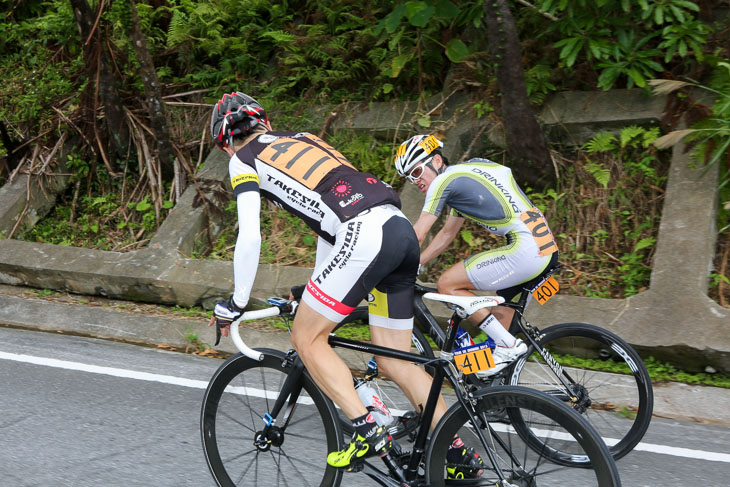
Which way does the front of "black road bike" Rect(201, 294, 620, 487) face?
to the viewer's left

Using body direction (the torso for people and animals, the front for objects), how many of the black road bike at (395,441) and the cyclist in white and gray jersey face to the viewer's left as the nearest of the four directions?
2

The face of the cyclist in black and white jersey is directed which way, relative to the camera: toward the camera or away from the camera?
away from the camera

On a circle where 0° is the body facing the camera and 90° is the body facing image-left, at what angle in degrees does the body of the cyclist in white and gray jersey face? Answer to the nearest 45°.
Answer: approximately 90°

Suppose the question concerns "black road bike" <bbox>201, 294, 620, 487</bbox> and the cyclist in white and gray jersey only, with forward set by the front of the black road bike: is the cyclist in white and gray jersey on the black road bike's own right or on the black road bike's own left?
on the black road bike's own right

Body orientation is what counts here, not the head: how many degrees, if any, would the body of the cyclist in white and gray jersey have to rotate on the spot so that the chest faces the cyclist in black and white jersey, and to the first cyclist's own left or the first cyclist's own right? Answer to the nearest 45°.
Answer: approximately 45° to the first cyclist's own left
